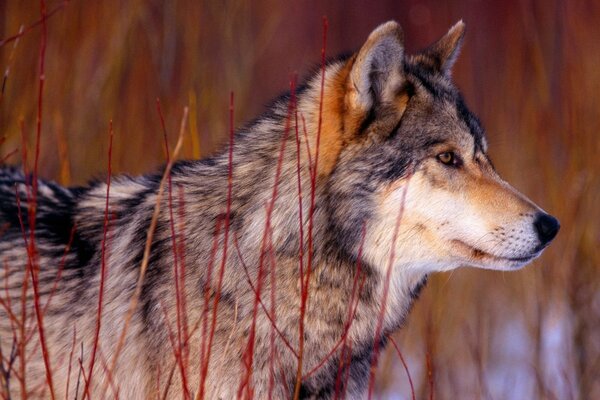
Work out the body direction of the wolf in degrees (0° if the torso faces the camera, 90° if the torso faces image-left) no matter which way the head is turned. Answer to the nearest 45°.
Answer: approximately 270°
